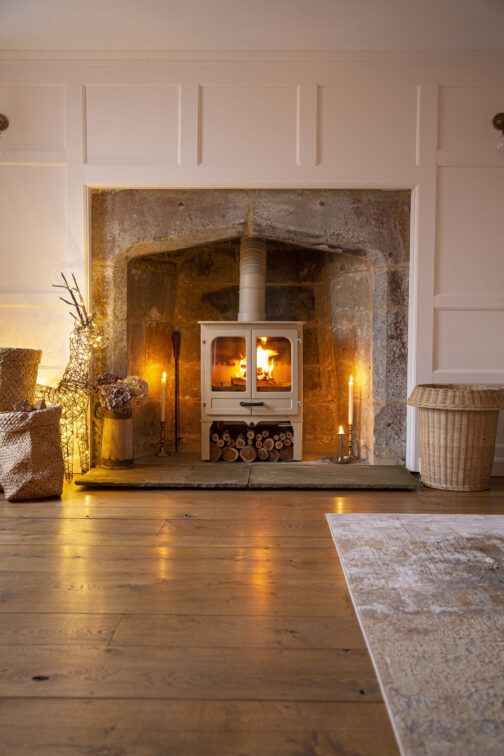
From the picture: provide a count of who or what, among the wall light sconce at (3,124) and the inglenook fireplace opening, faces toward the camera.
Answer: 2

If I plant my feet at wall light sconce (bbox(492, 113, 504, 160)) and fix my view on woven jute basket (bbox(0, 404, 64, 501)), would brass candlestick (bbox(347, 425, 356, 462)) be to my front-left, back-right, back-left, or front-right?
front-right

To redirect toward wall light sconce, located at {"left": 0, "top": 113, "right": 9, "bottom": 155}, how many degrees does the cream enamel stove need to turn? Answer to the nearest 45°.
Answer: approximately 90° to its right

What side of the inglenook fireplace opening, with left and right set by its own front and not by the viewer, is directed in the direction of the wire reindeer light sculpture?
right

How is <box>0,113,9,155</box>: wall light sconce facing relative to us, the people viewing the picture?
facing the viewer

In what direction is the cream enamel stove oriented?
toward the camera

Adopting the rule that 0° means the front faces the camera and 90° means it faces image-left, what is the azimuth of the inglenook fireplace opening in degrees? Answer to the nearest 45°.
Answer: approximately 0°

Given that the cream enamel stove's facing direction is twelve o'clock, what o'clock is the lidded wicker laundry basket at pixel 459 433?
The lidded wicker laundry basket is roughly at 10 o'clock from the cream enamel stove.

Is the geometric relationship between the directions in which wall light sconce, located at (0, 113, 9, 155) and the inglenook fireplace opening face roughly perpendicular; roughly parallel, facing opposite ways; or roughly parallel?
roughly parallel

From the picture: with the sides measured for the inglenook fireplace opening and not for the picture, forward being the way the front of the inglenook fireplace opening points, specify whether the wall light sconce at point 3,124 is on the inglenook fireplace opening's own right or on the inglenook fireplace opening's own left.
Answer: on the inglenook fireplace opening's own right

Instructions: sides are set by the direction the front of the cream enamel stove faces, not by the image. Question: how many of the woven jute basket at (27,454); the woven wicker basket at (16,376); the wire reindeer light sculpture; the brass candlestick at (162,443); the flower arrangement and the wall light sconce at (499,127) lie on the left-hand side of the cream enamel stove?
1
